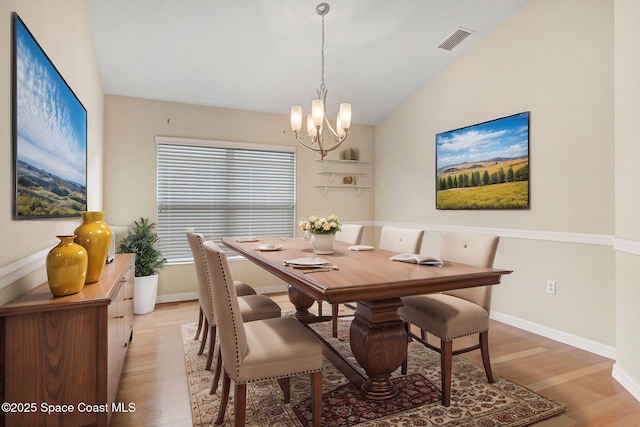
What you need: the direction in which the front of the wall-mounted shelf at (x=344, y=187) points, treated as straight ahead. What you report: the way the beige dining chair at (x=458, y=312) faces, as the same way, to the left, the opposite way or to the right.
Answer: to the right

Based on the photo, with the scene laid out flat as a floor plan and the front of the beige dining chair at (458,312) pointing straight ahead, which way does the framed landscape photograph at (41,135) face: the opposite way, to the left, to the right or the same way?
the opposite way

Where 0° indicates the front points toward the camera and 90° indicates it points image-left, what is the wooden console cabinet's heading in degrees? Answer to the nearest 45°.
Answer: approximately 270°

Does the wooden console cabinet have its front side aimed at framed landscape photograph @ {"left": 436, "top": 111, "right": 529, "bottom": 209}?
yes

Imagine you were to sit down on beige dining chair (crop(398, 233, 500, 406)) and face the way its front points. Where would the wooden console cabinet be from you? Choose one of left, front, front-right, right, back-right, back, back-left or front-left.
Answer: front

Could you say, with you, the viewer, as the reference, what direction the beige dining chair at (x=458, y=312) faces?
facing the viewer and to the left of the viewer

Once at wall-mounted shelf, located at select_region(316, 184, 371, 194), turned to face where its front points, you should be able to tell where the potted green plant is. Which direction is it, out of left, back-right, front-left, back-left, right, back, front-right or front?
right

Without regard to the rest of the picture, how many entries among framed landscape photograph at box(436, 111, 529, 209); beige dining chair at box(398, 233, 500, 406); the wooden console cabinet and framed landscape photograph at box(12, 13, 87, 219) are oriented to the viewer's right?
2

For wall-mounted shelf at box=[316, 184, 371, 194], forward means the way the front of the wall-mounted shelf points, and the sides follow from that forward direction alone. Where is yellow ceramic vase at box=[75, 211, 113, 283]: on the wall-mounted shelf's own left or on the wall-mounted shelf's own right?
on the wall-mounted shelf's own right

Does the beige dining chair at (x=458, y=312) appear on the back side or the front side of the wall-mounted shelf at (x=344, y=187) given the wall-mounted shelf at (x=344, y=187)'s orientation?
on the front side

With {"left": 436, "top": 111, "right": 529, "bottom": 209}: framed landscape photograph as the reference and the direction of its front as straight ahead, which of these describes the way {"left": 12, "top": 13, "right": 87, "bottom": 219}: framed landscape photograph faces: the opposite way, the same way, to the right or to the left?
the opposite way

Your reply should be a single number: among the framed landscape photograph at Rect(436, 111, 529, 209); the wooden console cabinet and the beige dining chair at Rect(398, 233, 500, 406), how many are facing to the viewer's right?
1

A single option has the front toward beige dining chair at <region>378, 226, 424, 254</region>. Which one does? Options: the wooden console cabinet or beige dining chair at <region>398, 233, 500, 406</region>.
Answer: the wooden console cabinet

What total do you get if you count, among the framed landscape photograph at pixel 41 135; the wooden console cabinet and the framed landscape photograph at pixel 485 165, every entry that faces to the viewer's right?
2

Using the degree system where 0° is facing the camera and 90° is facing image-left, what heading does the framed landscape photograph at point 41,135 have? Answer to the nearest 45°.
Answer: approximately 270°

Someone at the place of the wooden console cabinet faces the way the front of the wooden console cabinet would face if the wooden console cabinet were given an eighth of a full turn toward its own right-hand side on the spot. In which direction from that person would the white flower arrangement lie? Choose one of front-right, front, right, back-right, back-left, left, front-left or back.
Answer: front-left
